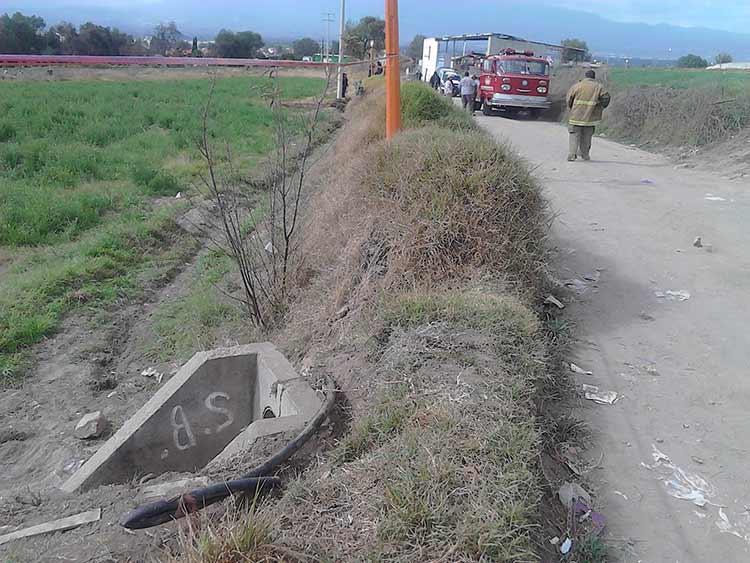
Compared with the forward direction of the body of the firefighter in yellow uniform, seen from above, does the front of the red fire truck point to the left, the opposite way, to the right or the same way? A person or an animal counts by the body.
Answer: the opposite way

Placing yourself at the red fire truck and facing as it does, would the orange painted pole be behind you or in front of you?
in front

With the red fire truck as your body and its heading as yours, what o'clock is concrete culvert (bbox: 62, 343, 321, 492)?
The concrete culvert is roughly at 12 o'clock from the red fire truck.

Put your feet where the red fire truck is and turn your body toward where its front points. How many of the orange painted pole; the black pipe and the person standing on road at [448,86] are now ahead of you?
2

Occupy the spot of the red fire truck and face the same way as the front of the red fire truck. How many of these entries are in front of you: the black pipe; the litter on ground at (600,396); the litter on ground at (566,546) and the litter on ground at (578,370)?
4

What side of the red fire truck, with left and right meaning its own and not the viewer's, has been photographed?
front

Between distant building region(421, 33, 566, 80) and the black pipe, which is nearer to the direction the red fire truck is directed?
the black pipe

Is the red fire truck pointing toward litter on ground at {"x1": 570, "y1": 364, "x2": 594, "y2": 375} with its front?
yes

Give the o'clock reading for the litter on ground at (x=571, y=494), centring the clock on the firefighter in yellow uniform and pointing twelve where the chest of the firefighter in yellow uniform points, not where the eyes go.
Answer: The litter on ground is roughly at 6 o'clock from the firefighter in yellow uniform.

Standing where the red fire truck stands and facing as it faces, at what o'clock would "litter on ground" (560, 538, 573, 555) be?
The litter on ground is roughly at 12 o'clock from the red fire truck.

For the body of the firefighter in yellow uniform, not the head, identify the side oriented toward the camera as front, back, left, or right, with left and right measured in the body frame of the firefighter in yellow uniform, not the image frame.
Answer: back

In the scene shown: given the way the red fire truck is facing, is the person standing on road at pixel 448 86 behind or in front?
behind
